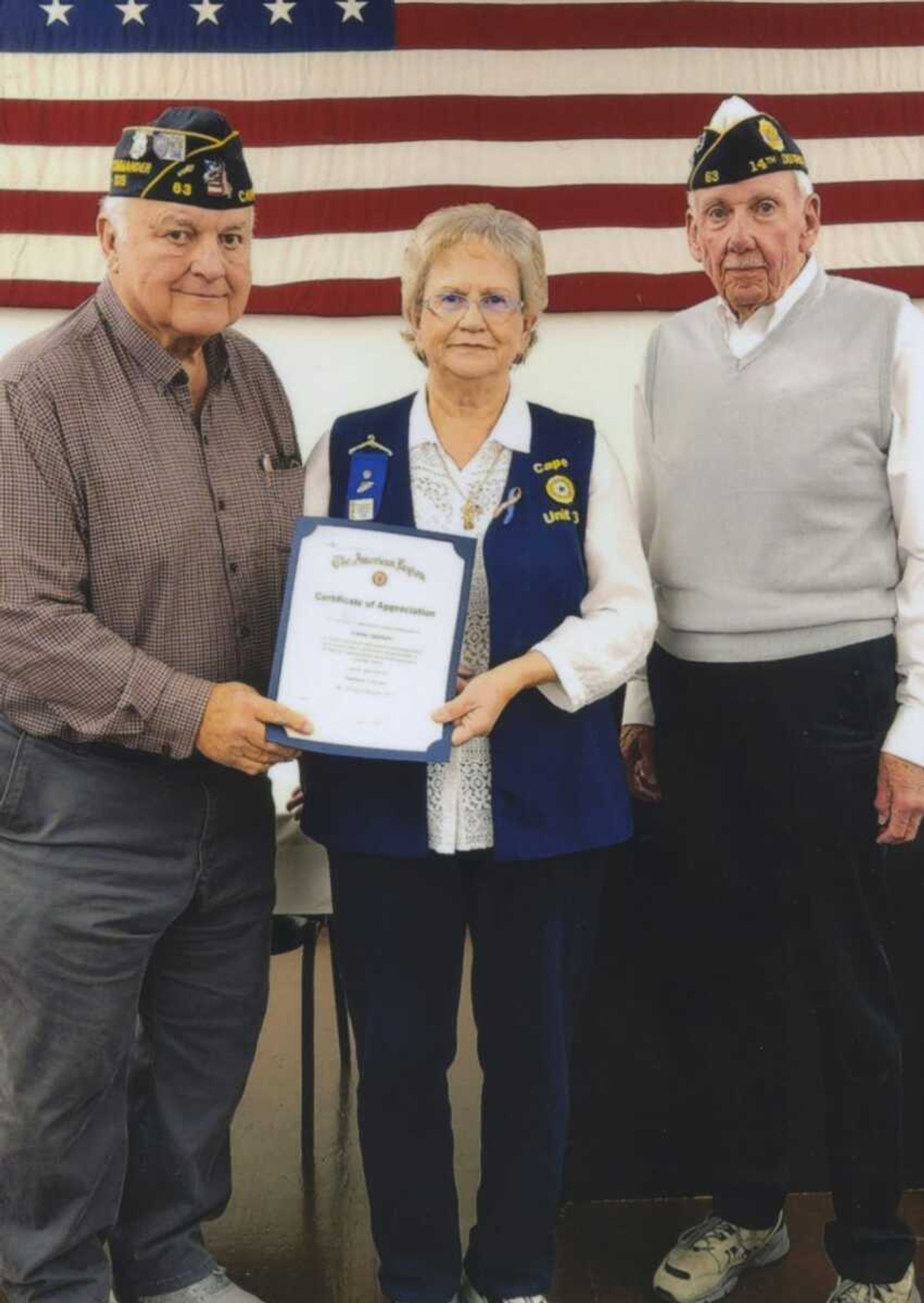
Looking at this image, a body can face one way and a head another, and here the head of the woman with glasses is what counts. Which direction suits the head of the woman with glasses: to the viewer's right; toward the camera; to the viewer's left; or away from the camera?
toward the camera

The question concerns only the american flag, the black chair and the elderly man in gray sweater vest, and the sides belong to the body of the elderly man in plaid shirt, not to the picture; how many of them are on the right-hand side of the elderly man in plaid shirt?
0

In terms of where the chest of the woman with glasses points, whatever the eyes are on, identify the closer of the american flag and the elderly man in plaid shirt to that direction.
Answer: the elderly man in plaid shirt

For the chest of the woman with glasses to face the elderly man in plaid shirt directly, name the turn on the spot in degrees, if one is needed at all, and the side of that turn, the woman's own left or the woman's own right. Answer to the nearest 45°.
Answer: approximately 90° to the woman's own right

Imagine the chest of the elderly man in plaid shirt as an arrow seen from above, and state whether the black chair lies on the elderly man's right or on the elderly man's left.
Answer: on the elderly man's left

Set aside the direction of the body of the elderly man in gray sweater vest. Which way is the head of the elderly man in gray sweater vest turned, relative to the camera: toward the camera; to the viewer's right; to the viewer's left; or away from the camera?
toward the camera

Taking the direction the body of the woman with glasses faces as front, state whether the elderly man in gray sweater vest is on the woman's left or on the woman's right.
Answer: on the woman's left

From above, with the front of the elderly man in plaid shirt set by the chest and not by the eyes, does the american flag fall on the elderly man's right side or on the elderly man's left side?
on the elderly man's left side

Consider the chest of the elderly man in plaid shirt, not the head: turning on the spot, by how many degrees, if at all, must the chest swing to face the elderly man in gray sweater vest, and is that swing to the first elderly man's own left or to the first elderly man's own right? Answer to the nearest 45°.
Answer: approximately 45° to the first elderly man's own left

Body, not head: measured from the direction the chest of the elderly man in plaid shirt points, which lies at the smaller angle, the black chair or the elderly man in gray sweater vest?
the elderly man in gray sweater vest

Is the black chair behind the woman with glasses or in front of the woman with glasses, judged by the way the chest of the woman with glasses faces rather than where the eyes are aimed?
behind

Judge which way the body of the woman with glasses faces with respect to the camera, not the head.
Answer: toward the camera

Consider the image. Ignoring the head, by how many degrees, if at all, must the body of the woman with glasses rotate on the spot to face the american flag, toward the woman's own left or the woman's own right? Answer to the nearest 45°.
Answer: approximately 180°

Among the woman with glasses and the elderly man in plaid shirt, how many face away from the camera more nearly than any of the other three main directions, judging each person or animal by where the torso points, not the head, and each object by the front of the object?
0
